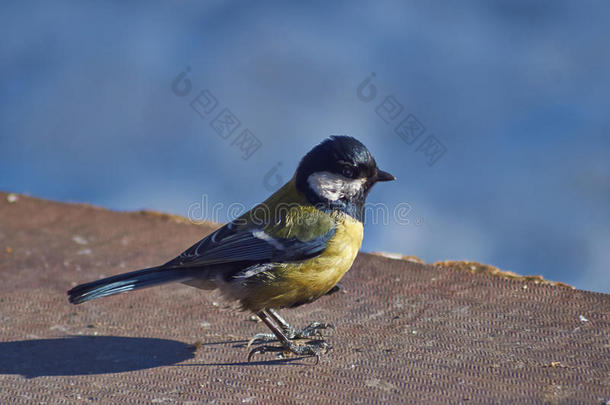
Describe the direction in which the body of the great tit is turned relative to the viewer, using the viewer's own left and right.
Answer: facing to the right of the viewer
